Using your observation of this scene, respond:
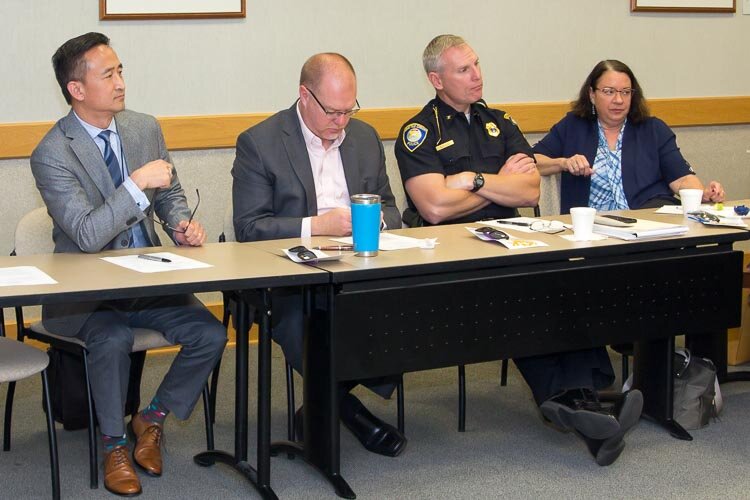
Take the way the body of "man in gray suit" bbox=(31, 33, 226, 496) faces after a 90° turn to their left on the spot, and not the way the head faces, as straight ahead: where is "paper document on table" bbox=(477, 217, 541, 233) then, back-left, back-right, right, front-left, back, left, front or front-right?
front-right

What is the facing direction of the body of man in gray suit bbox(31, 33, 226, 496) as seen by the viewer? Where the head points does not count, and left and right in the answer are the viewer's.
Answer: facing the viewer and to the right of the viewer

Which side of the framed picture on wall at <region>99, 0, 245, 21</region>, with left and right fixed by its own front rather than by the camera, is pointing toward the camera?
front

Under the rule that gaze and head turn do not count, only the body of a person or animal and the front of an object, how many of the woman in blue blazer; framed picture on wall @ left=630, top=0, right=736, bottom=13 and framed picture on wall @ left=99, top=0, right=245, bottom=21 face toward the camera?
3

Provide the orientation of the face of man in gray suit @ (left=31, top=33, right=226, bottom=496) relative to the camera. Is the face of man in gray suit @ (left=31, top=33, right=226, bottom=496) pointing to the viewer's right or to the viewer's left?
to the viewer's right

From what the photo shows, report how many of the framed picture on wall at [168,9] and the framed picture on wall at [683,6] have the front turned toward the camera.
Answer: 2

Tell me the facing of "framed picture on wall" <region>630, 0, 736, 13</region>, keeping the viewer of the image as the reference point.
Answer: facing the viewer

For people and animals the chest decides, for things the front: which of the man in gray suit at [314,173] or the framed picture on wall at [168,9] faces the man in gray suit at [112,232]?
the framed picture on wall

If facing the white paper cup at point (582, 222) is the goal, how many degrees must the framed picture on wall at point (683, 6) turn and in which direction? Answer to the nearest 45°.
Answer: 0° — it already faces it

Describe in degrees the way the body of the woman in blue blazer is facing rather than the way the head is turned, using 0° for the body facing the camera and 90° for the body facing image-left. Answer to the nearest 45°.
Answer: approximately 0°

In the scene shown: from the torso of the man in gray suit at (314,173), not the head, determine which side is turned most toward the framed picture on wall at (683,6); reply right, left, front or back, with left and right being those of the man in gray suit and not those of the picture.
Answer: left

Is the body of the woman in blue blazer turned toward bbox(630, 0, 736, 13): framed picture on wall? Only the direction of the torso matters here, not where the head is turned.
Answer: no

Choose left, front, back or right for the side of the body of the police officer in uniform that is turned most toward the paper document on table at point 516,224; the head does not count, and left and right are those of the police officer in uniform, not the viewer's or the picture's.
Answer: front

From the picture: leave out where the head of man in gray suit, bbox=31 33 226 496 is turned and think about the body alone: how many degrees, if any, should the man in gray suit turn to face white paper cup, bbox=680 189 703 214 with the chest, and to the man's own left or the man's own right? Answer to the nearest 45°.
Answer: approximately 45° to the man's own left

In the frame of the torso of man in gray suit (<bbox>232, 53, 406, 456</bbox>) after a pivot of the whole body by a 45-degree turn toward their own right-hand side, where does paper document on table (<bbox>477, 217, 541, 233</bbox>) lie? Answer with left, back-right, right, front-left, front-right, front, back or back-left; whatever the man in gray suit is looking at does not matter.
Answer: left

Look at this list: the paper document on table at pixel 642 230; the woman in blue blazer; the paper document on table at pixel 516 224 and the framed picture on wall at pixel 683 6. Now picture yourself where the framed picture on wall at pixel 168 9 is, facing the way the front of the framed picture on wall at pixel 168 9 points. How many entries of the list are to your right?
0

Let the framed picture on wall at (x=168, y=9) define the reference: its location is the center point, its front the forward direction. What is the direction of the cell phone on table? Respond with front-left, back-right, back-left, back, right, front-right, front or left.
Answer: front-left

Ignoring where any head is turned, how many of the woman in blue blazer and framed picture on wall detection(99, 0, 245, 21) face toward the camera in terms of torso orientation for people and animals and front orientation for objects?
2

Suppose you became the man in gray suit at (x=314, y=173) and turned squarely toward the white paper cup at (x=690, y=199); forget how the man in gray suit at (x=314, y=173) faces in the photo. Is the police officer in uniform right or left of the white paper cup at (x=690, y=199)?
left

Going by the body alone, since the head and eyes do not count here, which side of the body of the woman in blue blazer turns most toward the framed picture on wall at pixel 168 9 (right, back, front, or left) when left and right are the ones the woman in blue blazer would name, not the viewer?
right
